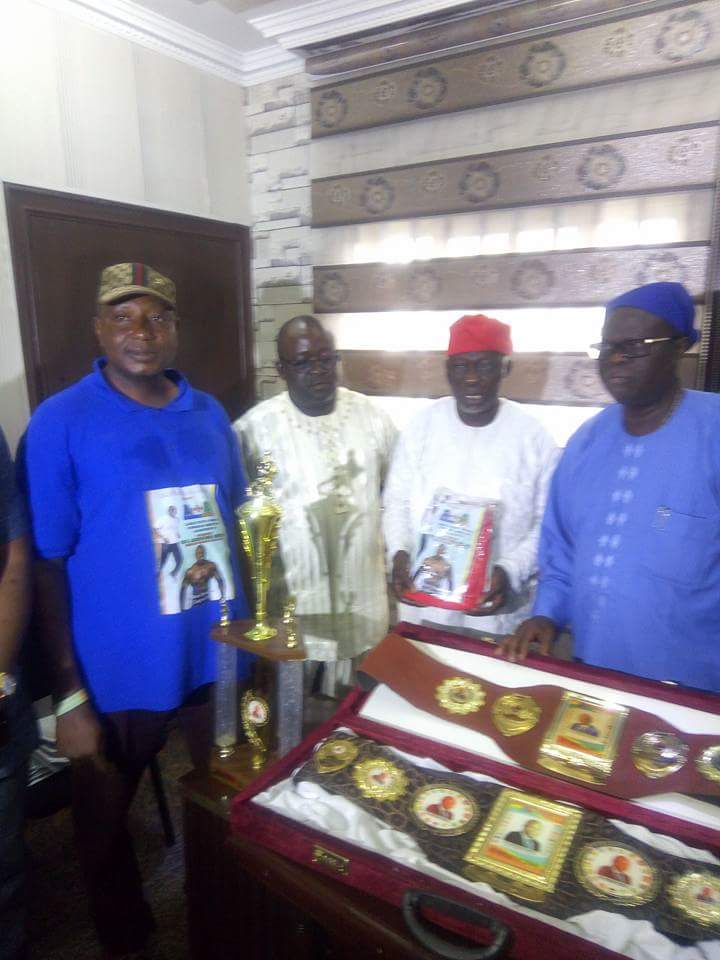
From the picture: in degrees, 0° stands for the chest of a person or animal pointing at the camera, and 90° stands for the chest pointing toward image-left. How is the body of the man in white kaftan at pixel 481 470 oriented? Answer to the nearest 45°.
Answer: approximately 0°

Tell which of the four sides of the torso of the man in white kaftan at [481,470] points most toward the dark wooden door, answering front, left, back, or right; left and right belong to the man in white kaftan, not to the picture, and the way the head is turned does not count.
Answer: right

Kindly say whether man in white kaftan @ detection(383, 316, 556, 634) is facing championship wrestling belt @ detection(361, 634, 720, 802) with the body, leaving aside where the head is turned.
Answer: yes

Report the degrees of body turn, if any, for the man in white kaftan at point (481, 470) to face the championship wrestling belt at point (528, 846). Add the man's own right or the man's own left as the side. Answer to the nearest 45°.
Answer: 0° — they already face it

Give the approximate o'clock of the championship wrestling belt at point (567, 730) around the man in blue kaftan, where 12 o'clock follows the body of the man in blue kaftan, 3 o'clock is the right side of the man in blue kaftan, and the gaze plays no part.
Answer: The championship wrestling belt is roughly at 11 o'clock from the man in blue kaftan.

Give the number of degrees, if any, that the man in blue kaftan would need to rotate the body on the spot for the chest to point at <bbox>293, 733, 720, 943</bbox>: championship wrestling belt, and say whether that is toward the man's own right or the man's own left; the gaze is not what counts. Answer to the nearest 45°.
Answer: approximately 45° to the man's own left

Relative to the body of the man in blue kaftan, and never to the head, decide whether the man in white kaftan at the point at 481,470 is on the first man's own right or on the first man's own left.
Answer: on the first man's own right

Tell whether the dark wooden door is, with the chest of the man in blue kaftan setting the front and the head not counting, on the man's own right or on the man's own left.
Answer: on the man's own right

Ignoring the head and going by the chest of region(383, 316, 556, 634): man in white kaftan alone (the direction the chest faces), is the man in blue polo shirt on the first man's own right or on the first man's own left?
on the first man's own right
